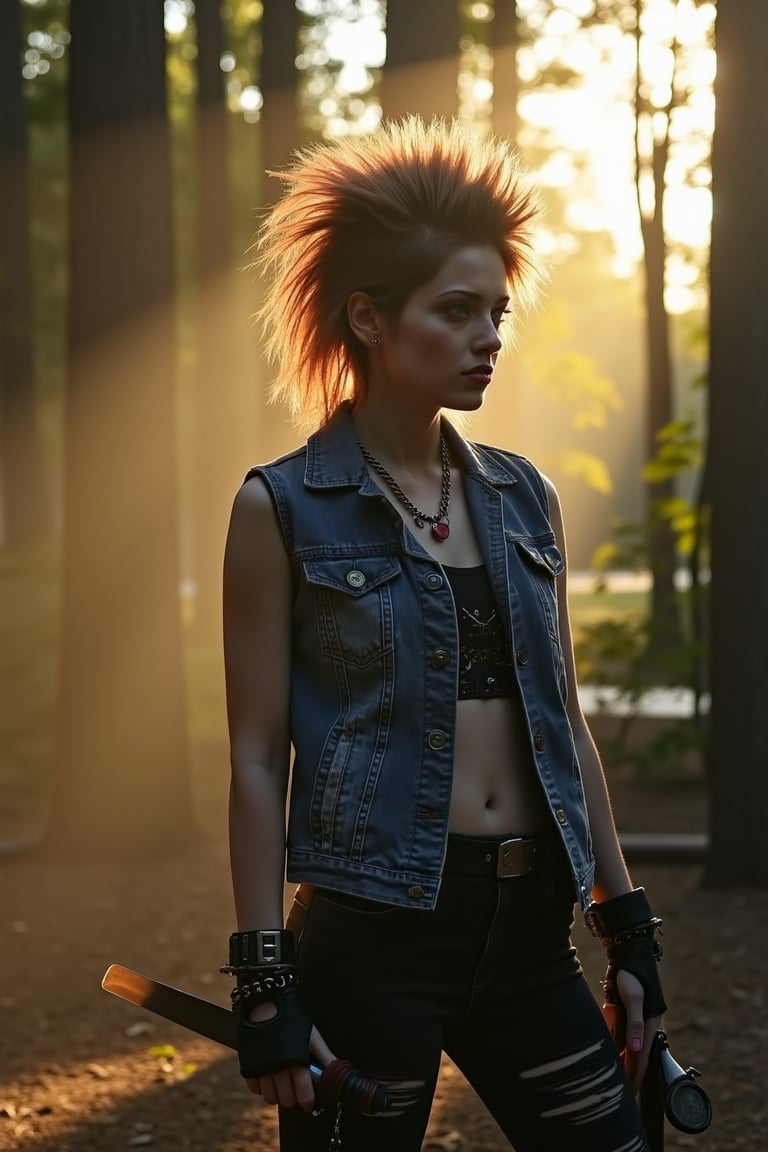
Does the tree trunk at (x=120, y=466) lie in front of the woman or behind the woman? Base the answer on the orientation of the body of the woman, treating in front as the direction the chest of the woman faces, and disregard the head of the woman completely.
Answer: behind

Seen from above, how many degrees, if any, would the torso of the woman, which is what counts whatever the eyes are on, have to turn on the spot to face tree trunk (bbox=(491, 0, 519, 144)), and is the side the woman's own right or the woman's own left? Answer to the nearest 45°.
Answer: approximately 135° to the woman's own left

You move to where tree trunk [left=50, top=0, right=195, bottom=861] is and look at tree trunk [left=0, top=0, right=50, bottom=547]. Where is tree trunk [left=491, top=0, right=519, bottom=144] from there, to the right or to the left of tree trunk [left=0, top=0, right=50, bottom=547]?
right

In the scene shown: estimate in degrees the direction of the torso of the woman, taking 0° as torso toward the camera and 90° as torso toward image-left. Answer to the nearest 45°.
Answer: approximately 315°

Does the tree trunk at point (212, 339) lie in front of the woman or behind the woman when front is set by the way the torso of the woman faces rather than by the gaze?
behind

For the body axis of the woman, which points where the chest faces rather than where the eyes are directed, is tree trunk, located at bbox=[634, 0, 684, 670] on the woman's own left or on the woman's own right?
on the woman's own left

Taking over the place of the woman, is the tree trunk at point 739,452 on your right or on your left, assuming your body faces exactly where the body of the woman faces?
on your left

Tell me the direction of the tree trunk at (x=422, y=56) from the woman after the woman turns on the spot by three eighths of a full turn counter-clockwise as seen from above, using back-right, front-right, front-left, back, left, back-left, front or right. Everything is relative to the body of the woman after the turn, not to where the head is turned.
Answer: front

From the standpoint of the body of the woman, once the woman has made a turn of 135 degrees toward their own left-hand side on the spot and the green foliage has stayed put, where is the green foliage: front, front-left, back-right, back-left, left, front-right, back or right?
front

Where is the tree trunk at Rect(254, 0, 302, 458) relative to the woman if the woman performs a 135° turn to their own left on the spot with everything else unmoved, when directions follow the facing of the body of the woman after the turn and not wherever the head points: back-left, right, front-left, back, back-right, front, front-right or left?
front

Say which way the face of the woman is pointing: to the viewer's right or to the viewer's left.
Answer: to the viewer's right
